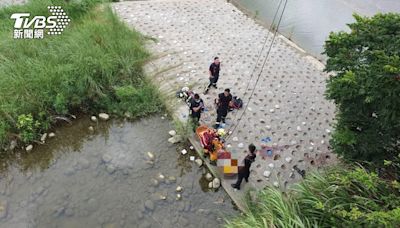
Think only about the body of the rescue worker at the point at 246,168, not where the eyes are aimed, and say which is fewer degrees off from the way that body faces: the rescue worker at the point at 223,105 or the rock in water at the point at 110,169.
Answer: the rock in water

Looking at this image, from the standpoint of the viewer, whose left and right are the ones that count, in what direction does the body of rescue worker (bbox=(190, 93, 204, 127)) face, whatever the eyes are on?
facing the viewer

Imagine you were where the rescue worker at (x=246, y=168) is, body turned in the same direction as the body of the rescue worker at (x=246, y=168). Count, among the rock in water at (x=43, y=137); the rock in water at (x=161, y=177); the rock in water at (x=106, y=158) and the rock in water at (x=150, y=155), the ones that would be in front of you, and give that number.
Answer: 4

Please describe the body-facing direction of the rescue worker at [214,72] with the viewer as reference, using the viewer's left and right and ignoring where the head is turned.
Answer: facing the viewer and to the left of the viewer

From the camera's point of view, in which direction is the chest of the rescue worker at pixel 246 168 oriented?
to the viewer's left

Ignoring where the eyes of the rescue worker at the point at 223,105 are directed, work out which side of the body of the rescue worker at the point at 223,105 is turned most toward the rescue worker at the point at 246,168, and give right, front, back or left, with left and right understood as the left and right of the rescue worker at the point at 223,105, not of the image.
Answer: front

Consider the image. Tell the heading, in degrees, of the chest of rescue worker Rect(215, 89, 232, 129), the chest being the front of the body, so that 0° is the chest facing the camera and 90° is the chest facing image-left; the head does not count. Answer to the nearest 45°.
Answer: approximately 45°

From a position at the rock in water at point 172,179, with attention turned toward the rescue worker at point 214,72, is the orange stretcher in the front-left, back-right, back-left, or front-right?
front-right

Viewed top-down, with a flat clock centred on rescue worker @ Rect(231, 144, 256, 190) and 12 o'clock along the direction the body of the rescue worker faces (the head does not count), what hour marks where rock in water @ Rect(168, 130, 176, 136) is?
The rock in water is roughly at 1 o'clock from the rescue worker.

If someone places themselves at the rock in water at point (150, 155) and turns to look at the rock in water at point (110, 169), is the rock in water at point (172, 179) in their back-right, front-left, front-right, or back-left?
back-left
